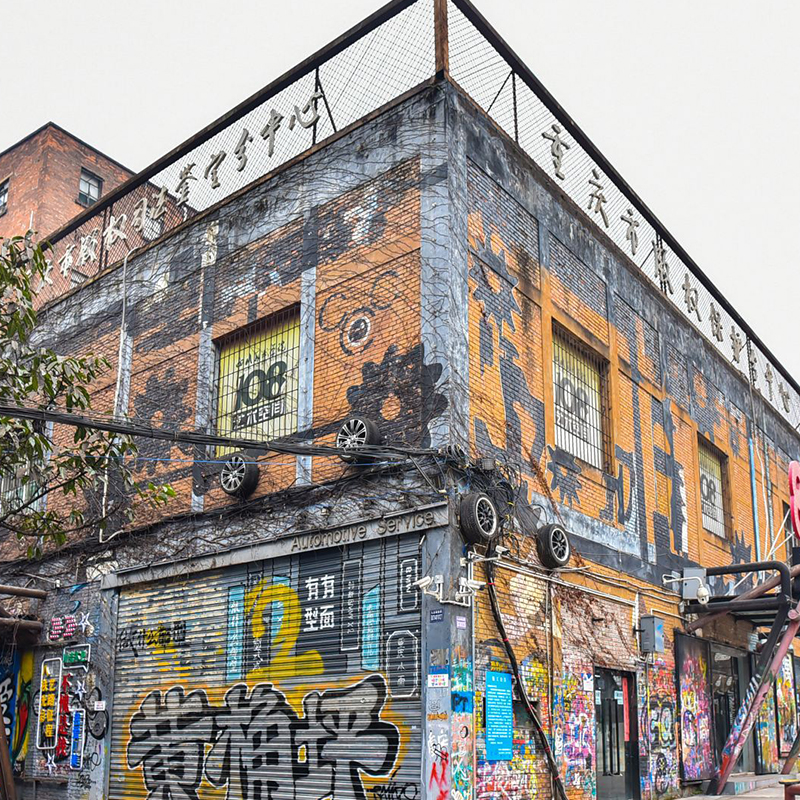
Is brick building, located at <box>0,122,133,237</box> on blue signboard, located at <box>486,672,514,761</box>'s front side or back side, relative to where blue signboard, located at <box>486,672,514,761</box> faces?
on the back side

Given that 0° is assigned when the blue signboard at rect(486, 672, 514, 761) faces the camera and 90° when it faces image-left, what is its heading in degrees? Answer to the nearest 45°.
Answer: approximately 315°

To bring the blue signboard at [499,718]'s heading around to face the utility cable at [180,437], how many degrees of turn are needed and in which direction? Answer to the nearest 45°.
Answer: approximately 90° to its right

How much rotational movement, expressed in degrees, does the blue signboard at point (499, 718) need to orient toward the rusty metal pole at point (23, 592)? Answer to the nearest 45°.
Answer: approximately 180°

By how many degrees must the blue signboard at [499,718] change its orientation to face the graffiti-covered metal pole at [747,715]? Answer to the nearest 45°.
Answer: approximately 90° to its left
